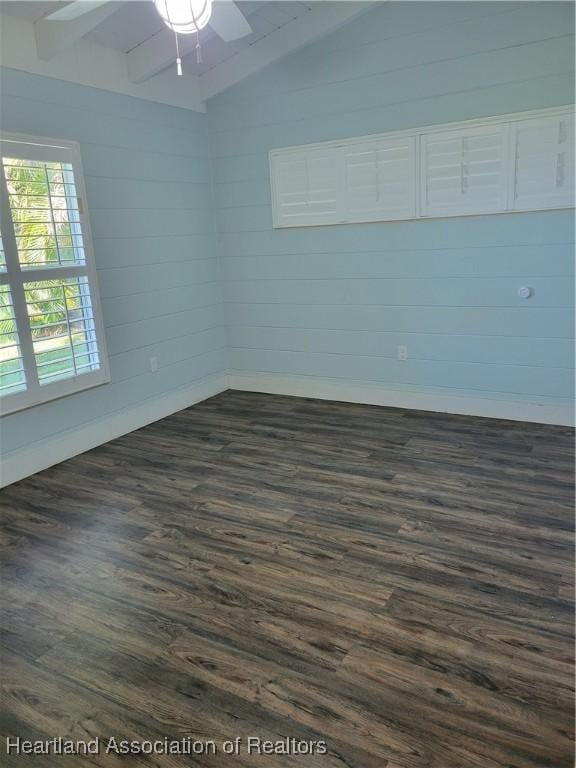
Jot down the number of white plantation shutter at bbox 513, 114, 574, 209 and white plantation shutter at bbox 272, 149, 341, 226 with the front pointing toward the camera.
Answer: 2

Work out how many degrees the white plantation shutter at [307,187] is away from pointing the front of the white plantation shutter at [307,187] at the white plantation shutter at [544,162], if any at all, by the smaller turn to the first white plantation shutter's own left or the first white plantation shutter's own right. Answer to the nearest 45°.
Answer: approximately 45° to the first white plantation shutter's own left

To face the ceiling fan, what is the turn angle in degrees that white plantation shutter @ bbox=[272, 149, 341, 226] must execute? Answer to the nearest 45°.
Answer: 0° — it already faces it

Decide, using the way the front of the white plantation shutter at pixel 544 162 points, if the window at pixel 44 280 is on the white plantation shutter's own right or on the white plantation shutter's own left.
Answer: on the white plantation shutter's own right

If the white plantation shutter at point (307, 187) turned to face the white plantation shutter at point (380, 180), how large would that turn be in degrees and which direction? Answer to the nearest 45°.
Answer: approximately 45° to its left

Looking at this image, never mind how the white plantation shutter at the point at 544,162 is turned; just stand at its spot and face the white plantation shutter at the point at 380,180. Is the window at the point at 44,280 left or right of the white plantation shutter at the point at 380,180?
left

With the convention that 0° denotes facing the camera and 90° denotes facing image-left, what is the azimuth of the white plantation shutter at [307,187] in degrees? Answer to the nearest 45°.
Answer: approximately 0°

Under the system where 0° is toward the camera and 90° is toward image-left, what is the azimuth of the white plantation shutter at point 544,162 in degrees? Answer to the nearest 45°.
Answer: approximately 0°

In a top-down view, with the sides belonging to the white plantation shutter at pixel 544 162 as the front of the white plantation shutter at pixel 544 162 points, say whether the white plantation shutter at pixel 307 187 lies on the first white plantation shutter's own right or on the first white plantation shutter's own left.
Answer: on the first white plantation shutter's own right
